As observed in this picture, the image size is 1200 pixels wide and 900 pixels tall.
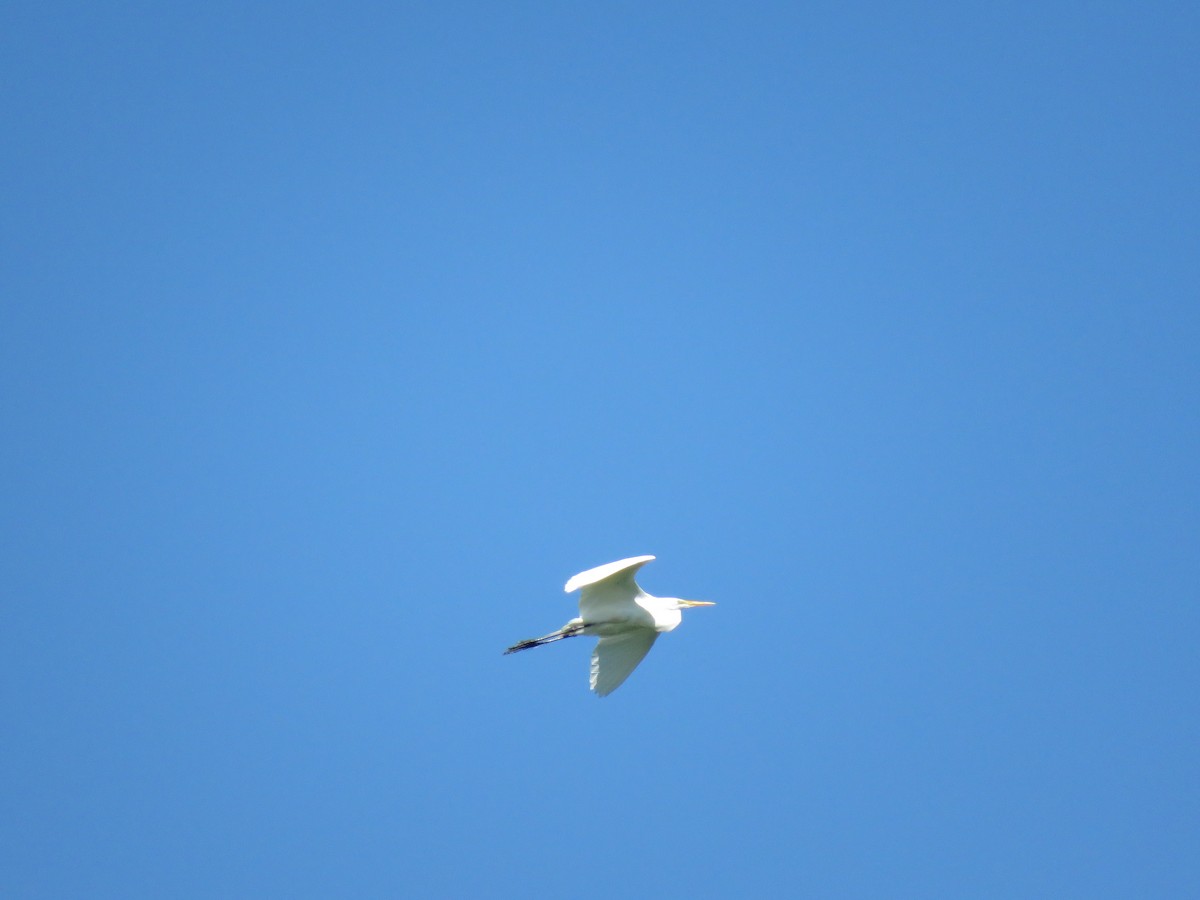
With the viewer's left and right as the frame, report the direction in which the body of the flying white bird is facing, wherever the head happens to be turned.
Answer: facing to the right of the viewer
